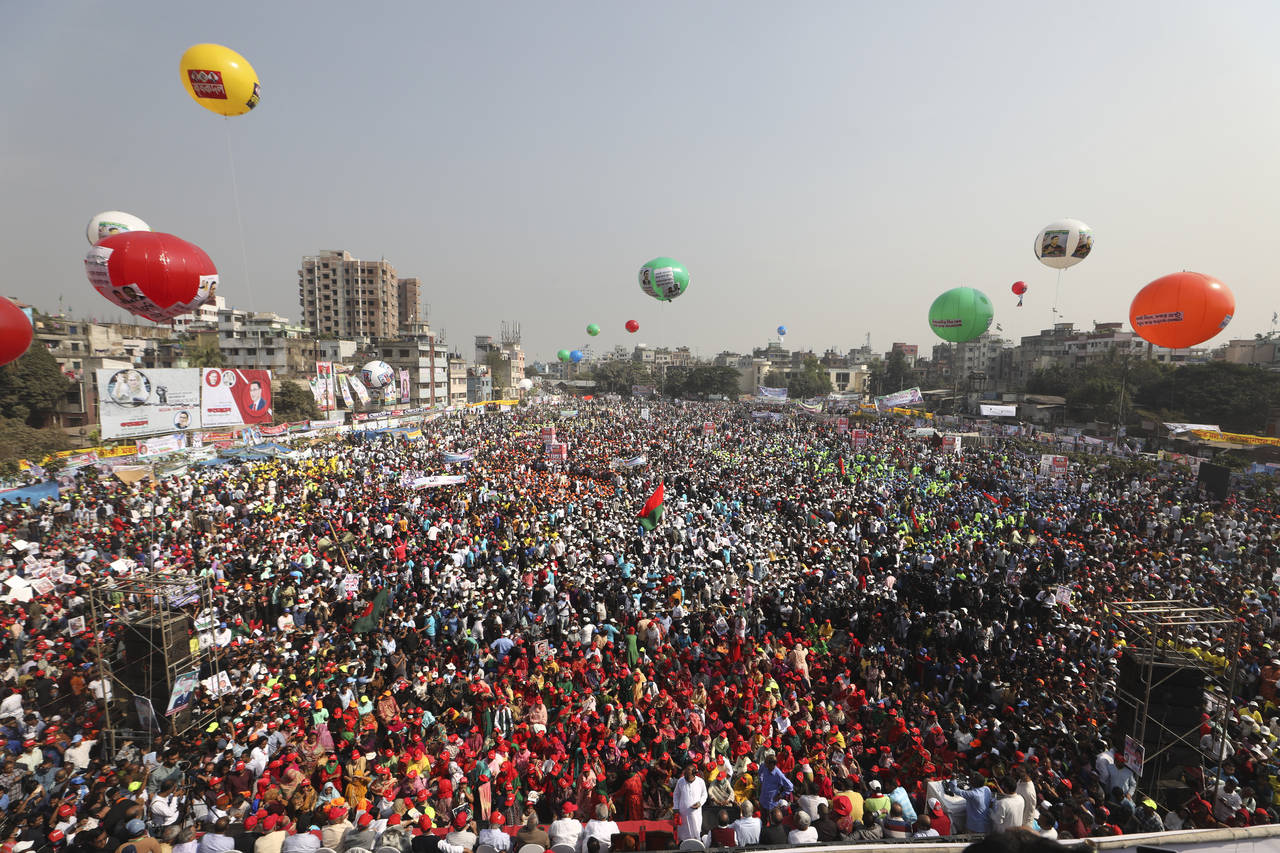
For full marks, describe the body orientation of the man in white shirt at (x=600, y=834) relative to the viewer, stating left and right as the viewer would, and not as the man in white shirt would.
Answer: facing away from the viewer

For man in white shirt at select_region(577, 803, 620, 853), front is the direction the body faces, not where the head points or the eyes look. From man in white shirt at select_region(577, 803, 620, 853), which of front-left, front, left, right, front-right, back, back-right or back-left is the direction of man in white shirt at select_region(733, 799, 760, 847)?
right

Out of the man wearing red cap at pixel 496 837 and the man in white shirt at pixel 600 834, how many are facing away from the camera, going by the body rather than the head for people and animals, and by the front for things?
2

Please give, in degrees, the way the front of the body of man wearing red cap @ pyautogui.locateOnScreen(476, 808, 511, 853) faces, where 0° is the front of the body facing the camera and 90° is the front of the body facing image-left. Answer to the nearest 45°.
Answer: approximately 180°

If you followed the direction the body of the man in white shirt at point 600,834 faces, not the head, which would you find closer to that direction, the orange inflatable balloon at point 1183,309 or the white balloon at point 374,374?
the white balloon

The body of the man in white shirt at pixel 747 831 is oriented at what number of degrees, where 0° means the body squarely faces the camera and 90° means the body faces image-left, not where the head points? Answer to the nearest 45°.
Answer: approximately 180°

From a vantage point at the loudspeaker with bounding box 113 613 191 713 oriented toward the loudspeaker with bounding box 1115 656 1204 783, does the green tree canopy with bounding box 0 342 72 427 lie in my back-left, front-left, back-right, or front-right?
back-left

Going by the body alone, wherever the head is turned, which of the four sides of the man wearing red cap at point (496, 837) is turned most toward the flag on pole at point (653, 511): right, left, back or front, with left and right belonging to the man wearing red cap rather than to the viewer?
front

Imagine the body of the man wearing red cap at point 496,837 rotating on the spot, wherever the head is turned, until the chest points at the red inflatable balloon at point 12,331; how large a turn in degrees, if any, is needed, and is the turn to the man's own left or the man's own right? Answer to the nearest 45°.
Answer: approximately 45° to the man's own left
